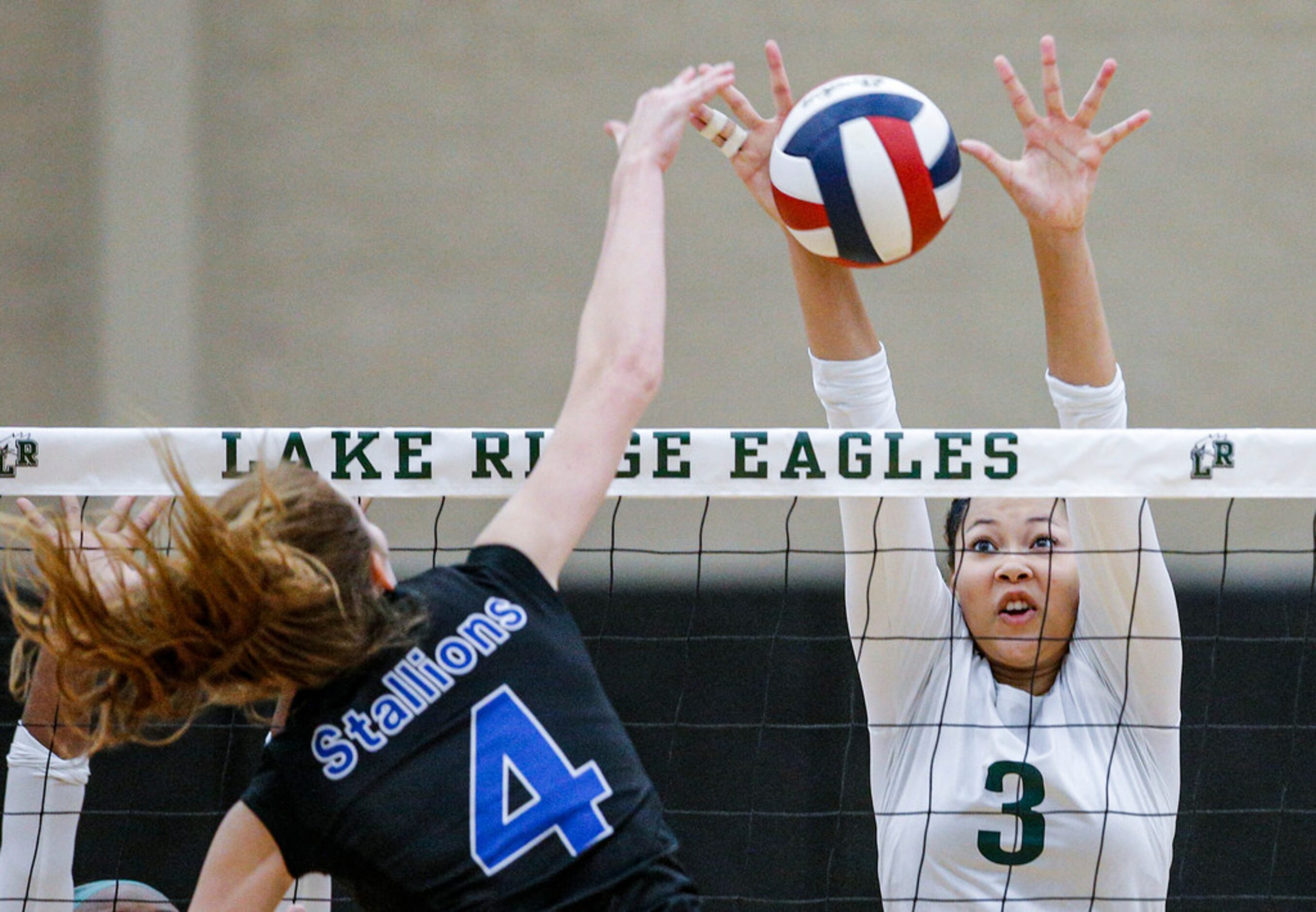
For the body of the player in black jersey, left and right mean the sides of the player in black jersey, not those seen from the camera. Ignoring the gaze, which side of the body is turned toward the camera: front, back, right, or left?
back

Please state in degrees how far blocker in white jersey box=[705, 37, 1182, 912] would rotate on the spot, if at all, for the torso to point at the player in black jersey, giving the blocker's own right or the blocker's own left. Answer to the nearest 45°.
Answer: approximately 45° to the blocker's own right

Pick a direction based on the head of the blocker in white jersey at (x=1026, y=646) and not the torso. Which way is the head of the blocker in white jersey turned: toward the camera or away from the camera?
toward the camera

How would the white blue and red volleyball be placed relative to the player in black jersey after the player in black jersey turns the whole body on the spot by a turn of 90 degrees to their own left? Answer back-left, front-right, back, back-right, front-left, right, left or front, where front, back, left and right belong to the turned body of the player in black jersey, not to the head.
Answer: back-right

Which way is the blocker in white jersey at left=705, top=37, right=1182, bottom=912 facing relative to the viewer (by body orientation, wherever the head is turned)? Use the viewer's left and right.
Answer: facing the viewer

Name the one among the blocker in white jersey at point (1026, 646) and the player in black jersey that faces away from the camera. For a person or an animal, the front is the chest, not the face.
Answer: the player in black jersey

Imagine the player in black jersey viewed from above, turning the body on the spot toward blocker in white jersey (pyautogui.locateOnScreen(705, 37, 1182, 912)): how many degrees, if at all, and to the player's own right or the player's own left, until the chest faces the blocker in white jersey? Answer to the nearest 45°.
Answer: approximately 45° to the player's own right

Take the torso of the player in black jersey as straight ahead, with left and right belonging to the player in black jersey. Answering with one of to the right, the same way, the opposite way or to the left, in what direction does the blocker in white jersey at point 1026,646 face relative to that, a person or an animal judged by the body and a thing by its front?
the opposite way

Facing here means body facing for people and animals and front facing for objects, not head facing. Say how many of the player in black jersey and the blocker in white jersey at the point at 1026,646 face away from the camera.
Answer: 1

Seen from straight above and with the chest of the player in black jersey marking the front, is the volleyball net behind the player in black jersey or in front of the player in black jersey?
in front
